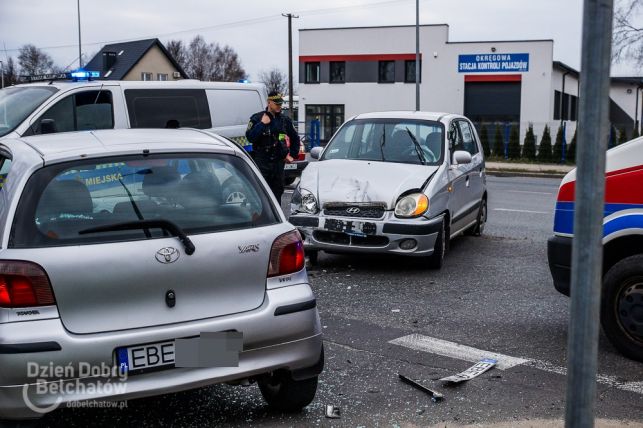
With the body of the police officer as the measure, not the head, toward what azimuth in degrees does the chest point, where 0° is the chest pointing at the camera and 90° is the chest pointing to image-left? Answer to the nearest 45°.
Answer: approximately 315°

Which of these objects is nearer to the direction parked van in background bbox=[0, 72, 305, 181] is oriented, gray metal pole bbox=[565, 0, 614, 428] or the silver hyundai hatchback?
the gray metal pole

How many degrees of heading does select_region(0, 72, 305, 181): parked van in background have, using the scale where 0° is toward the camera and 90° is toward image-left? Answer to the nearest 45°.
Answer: approximately 45°

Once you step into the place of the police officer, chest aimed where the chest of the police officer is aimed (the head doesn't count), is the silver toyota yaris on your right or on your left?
on your right

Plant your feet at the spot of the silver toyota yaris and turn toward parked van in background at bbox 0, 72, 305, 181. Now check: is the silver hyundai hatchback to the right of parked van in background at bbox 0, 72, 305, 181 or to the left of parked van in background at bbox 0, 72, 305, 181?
right

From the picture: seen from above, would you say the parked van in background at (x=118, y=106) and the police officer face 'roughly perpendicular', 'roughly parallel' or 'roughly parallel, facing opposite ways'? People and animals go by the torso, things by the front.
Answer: roughly perpendicular
